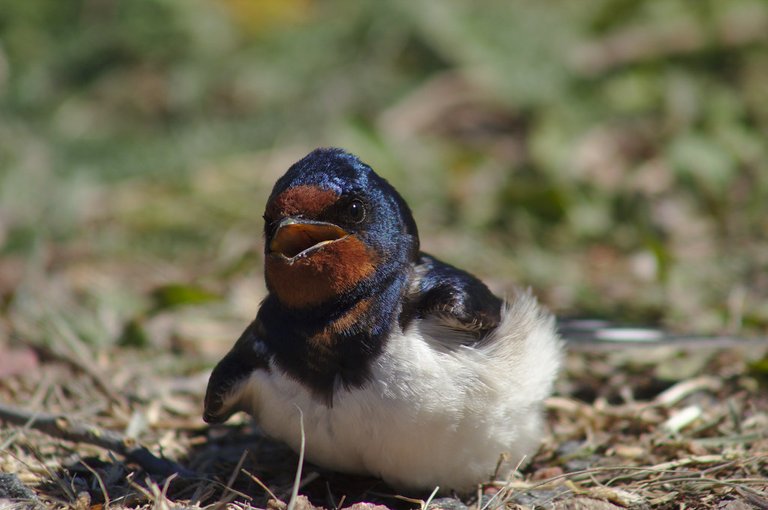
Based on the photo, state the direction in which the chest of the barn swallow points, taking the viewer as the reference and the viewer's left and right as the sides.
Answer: facing the viewer and to the left of the viewer
